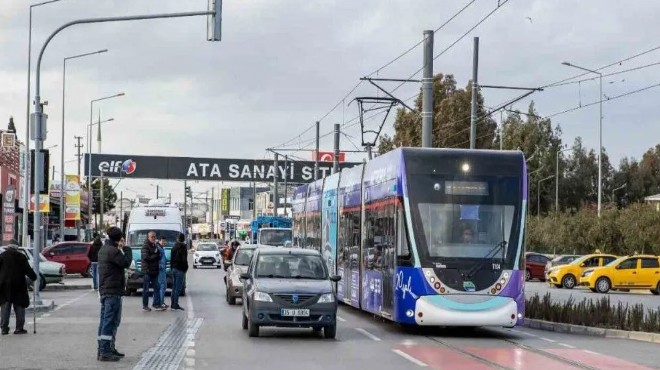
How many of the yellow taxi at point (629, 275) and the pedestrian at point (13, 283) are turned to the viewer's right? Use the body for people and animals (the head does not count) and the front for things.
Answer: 0

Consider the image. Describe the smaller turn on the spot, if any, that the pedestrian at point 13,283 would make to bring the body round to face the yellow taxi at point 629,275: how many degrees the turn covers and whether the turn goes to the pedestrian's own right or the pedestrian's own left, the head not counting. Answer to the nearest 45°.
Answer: approximately 45° to the pedestrian's own right

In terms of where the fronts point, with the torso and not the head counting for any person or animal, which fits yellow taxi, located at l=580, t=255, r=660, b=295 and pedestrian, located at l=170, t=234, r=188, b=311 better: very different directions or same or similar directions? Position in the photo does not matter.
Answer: very different directions

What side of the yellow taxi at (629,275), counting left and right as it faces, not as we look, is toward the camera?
left

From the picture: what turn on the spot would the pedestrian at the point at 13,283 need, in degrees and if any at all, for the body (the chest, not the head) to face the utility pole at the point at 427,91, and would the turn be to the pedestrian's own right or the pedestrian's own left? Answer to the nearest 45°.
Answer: approximately 45° to the pedestrian's own right

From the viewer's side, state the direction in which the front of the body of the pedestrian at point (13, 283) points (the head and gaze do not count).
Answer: away from the camera

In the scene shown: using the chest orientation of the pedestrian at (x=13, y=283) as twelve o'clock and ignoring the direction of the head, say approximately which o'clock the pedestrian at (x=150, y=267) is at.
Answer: the pedestrian at (x=150, y=267) is roughly at 1 o'clock from the pedestrian at (x=13, y=283).

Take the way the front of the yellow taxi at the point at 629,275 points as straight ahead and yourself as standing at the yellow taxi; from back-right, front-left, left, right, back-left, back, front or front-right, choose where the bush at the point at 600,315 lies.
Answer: left
